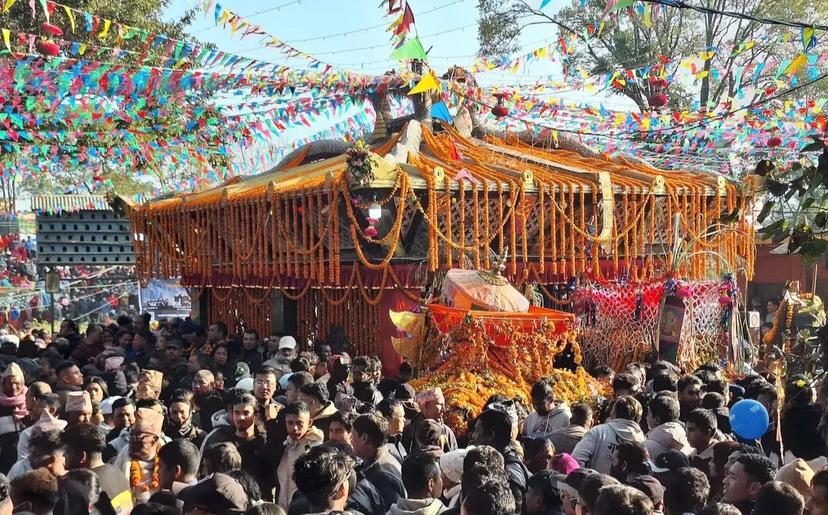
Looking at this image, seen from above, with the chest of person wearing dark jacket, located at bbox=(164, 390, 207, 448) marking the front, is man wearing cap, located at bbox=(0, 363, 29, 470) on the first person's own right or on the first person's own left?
on the first person's own right

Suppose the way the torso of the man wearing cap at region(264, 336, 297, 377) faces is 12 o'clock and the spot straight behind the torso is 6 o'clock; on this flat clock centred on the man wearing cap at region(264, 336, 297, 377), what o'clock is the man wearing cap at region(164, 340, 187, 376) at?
the man wearing cap at region(164, 340, 187, 376) is roughly at 4 o'clock from the man wearing cap at region(264, 336, 297, 377).

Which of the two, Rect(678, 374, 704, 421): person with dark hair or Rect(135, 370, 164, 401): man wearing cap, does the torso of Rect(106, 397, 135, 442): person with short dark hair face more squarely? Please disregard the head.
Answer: the person with dark hair

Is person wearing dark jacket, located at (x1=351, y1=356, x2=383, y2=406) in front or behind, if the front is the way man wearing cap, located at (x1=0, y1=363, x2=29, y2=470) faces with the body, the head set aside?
in front

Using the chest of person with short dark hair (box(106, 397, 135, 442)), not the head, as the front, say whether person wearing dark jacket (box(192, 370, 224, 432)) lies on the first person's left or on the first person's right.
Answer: on the first person's left

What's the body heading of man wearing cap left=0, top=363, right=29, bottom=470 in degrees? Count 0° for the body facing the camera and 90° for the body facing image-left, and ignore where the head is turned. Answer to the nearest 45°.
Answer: approximately 315°

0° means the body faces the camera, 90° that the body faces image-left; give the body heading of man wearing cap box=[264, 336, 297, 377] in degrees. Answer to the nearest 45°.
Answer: approximately 0°

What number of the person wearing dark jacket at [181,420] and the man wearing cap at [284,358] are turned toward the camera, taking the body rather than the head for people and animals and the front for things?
2

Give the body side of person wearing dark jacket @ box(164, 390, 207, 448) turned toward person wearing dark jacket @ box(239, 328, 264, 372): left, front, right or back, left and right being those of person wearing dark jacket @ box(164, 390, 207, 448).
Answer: back
